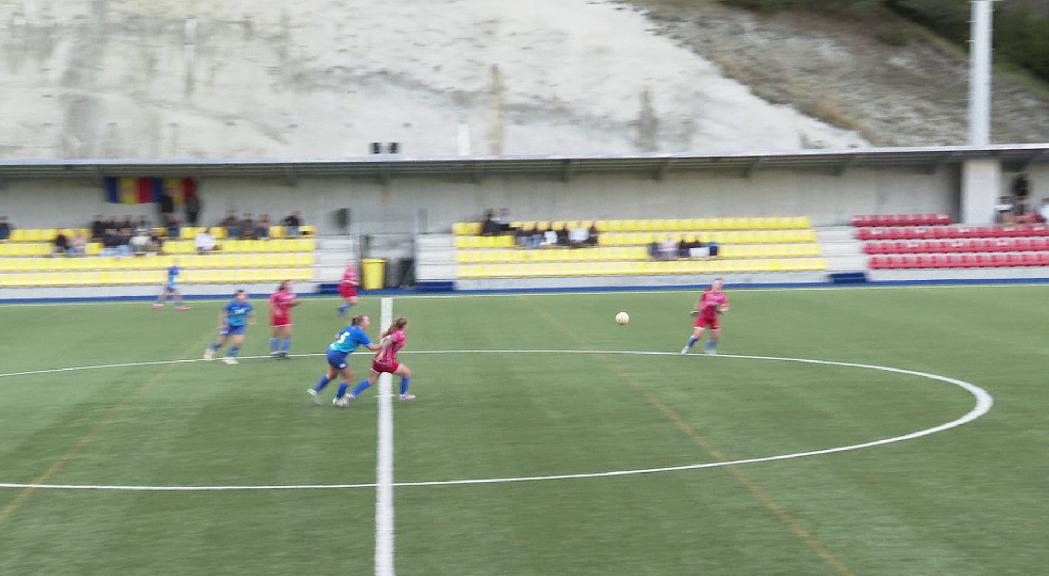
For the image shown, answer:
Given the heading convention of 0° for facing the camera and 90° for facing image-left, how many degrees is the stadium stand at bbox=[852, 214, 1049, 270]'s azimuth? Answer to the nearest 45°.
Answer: approximately 0°

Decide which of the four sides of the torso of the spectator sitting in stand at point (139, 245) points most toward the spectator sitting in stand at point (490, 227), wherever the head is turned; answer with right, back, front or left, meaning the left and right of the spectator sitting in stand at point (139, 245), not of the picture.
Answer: left

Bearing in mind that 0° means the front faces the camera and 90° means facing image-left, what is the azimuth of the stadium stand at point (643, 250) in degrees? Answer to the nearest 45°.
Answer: approximately 0°

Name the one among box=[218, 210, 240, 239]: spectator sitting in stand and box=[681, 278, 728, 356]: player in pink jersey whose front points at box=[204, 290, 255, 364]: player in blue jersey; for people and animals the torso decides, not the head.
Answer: the spectator sitting in stand

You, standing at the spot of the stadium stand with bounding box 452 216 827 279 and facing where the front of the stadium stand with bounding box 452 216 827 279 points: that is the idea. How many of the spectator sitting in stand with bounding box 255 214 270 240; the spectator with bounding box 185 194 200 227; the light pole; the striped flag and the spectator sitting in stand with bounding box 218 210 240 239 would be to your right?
4

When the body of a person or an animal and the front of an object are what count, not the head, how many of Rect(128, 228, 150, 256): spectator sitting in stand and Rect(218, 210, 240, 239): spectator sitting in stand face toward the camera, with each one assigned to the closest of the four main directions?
2

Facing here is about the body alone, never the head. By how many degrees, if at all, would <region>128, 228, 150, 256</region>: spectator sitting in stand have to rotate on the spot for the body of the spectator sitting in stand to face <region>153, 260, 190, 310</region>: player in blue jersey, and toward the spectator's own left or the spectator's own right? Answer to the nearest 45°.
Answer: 0° — they already face them

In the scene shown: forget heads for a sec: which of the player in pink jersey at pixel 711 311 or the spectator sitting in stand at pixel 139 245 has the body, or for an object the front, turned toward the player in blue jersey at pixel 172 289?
the spectator sitting in stand

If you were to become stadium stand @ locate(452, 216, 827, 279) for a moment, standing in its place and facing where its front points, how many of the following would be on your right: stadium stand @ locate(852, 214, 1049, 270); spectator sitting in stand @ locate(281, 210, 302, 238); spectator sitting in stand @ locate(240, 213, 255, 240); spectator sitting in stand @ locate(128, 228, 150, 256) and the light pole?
3

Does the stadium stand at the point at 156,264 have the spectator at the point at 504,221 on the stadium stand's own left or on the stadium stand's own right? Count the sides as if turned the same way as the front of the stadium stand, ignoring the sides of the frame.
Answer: on the stadium stand's own left
